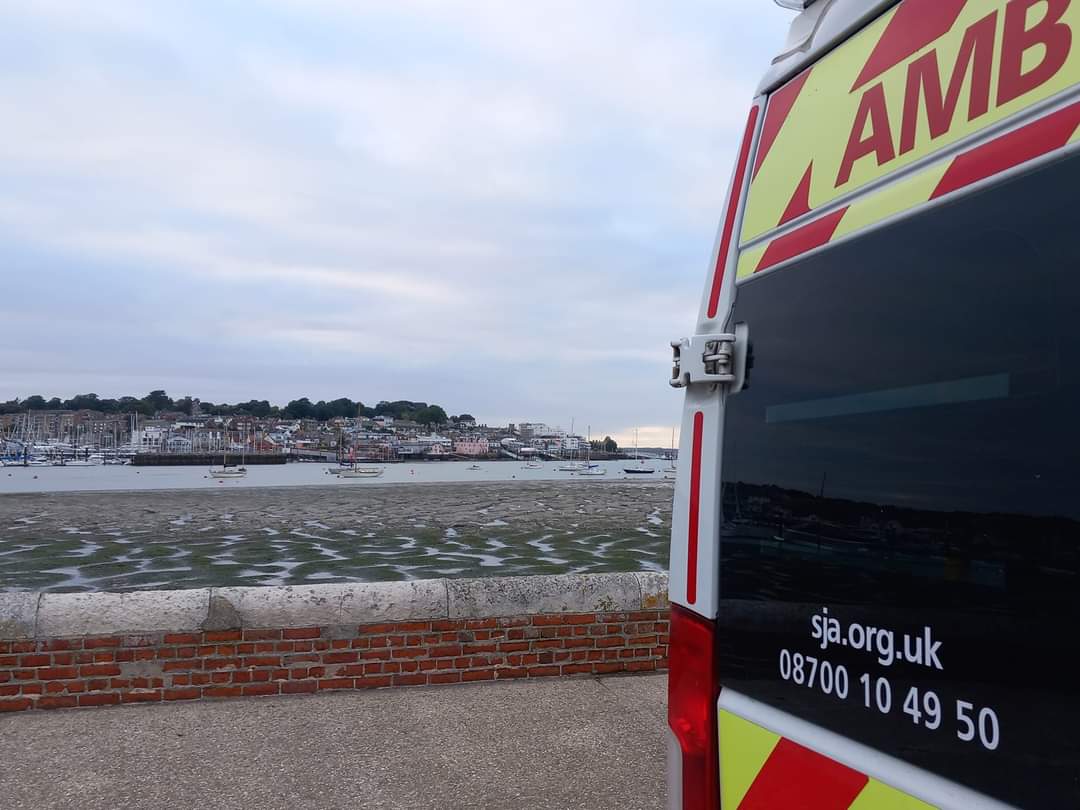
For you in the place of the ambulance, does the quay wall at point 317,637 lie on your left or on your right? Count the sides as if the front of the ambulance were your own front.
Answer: on your left

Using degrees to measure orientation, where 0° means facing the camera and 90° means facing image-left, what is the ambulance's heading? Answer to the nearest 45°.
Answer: approximately 225°
